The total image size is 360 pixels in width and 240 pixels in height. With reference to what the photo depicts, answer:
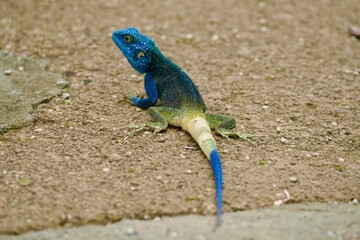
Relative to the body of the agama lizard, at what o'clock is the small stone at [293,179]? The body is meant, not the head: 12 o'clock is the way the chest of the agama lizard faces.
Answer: The small stone is roughly at 6 o'clock from the agama lizard.

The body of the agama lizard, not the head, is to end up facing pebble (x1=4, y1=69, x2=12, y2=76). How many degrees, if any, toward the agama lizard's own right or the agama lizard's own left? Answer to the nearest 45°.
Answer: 0° — it already faces it

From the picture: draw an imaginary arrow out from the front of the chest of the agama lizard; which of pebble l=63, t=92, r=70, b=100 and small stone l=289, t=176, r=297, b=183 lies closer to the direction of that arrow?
the pebble

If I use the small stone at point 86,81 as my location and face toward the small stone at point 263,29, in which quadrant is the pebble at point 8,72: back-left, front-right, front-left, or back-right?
back-left

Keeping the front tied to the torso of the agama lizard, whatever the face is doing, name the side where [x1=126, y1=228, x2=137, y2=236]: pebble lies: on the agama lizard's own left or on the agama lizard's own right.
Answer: on the agama lizard's own left

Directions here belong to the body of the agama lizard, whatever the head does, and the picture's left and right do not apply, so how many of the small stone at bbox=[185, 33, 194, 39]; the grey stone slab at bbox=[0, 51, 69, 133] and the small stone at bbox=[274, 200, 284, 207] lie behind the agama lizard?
1

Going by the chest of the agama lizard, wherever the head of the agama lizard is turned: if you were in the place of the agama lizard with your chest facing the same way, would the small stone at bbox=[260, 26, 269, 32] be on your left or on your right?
on your right

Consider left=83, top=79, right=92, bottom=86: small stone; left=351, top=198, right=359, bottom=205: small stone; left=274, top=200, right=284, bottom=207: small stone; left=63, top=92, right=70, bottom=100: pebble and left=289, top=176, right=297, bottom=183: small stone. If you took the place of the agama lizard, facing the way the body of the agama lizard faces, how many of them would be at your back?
3

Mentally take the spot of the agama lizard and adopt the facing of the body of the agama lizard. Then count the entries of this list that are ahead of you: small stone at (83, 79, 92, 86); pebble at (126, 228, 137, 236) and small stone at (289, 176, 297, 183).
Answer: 1

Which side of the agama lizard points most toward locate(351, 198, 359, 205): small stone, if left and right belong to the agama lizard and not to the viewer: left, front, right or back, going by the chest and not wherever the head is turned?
back

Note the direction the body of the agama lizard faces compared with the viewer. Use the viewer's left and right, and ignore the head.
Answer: facing away from the viewer and to the left of the viewer
